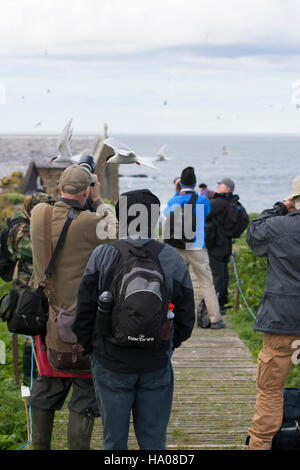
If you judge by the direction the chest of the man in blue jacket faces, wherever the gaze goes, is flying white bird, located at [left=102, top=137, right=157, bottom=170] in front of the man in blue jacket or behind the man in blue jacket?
behind

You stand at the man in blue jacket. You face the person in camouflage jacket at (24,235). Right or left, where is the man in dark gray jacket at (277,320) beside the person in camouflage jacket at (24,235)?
left

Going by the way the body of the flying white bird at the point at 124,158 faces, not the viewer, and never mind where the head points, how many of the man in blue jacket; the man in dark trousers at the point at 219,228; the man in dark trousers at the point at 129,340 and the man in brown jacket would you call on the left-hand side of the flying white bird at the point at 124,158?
2

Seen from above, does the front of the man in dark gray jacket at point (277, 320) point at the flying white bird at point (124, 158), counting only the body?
yes

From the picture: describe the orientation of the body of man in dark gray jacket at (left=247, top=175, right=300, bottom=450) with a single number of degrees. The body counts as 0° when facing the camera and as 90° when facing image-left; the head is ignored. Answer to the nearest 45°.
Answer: approximately 135°

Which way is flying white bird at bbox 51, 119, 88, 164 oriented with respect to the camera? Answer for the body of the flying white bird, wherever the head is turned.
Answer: to the viewer's left

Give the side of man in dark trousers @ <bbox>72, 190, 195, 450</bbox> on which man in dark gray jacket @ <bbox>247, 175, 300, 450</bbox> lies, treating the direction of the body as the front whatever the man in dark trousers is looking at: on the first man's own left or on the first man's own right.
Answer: on the first man's own right

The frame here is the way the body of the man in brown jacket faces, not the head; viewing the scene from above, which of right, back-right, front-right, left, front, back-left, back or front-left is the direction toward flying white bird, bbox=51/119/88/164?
front-left

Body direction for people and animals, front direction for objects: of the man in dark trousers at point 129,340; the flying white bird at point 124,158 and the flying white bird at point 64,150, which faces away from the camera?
the man in dark trousers

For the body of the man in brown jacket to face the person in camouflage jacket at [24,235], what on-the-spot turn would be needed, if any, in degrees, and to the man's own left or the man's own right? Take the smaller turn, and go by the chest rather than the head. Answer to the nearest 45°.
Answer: approximately 45° to the man's own left

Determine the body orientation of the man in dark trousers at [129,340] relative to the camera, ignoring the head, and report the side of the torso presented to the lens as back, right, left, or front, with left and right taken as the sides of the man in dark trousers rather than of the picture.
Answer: back

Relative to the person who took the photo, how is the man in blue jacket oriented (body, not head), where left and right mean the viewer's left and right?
facing away from the viewer

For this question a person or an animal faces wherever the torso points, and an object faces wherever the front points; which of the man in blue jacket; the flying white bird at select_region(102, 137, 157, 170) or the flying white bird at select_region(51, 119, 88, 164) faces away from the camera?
the man in blue jacket

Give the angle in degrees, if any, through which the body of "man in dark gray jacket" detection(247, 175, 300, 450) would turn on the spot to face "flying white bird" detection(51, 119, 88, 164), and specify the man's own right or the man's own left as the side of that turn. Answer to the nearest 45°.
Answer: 0° — they already face it

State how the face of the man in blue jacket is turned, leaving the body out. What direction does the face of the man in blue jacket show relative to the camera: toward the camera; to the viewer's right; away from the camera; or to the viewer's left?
away from the camera
